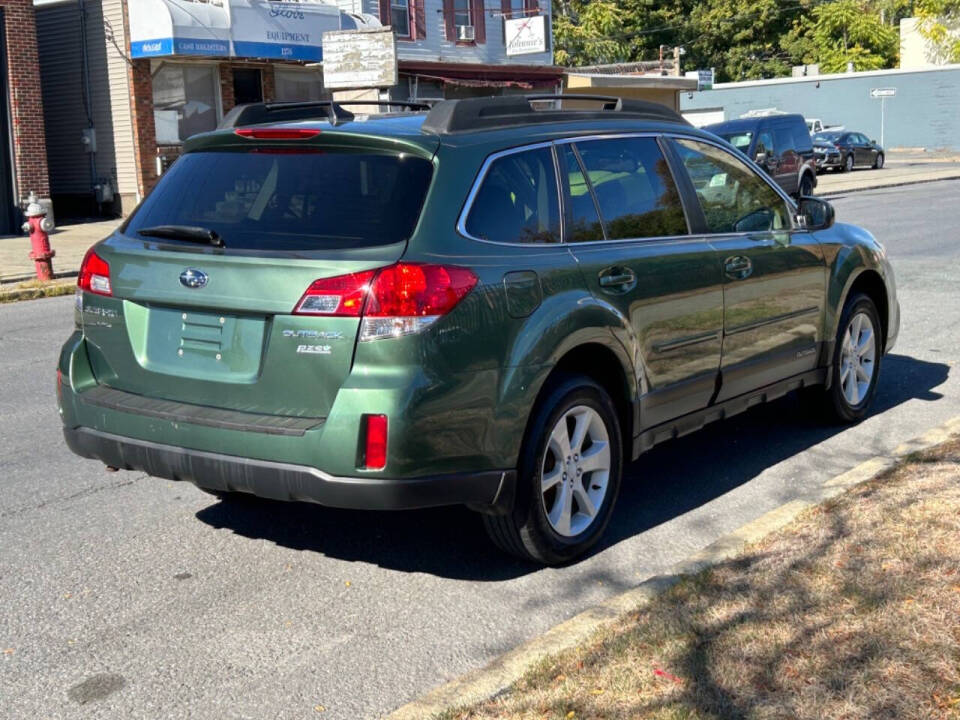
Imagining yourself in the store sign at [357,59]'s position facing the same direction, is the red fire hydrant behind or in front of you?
in front

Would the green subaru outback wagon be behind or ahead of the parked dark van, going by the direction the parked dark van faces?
ahead

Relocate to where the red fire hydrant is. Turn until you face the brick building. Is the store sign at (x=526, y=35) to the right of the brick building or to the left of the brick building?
right

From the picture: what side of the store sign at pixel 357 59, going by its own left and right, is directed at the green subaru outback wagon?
front

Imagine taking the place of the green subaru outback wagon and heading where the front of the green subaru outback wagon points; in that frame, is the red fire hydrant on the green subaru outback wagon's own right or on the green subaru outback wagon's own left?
on the green subaru outback wagon's own left

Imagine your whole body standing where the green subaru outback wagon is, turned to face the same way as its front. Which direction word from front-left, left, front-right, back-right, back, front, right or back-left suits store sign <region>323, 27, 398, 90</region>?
front-left

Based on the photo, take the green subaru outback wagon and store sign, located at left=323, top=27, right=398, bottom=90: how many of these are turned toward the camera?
1

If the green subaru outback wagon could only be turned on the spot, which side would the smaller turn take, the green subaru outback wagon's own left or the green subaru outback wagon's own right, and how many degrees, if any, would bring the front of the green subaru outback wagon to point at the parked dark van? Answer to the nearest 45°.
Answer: approximately 45° to the green subaru outback wagon's own left

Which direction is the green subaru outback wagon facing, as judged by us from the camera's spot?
facing away from the viewer and to the right of the viewer

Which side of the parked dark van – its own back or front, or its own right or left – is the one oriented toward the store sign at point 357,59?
front

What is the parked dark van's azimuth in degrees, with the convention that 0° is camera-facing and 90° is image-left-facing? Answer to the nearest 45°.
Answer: approximately 45°

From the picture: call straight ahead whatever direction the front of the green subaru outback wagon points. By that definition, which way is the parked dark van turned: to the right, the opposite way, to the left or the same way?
the opposite way
